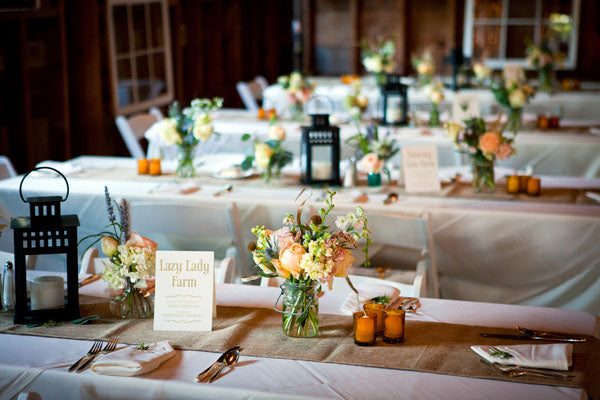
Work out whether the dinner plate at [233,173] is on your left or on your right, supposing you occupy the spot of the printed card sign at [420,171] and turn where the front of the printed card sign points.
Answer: on your right

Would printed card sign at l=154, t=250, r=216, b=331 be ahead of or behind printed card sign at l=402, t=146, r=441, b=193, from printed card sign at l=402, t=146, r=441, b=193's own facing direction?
ahead

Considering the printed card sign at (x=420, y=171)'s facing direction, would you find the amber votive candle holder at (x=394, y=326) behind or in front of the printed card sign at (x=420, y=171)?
in front

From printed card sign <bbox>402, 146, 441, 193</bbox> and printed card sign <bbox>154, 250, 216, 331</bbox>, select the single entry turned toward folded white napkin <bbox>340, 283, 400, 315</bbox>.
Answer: printed card sign <bbox>402, 146, 441, 193</bbox>

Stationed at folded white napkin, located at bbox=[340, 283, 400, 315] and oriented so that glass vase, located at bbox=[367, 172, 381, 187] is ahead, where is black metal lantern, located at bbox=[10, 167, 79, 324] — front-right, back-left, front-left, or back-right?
back-left

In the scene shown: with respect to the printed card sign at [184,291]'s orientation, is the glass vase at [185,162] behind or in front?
behind

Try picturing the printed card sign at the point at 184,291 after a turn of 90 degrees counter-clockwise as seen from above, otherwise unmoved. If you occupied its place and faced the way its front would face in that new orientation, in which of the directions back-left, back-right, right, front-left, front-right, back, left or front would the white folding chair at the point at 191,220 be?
left

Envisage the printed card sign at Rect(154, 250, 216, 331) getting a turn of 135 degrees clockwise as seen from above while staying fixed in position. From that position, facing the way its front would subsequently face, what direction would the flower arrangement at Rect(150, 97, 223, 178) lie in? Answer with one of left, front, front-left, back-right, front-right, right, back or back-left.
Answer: front-right

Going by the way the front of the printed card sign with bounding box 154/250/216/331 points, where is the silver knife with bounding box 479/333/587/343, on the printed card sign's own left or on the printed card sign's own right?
on the printed card sign's own left

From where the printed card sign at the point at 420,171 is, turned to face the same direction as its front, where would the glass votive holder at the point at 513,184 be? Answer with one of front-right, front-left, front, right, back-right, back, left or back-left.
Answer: left

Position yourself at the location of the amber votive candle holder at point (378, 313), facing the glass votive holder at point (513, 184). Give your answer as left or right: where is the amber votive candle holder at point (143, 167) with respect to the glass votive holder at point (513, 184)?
left

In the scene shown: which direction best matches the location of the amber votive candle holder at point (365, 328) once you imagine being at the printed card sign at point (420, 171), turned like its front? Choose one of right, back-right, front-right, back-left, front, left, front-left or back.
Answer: front

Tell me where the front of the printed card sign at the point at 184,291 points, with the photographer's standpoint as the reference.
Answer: facing the viewer

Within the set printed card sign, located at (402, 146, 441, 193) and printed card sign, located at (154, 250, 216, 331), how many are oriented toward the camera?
2

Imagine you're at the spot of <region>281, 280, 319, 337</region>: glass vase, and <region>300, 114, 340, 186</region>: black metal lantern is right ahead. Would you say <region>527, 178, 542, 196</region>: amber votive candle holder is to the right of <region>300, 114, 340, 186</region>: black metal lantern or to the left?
right

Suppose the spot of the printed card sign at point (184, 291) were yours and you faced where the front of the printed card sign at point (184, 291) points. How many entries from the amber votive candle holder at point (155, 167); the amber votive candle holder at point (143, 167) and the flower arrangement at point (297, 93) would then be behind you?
3
